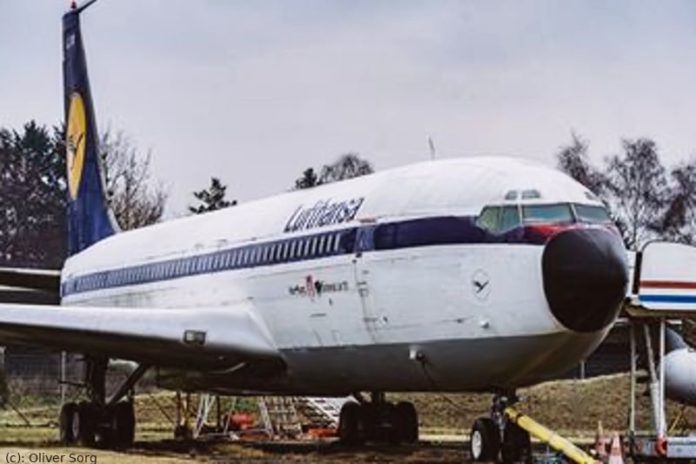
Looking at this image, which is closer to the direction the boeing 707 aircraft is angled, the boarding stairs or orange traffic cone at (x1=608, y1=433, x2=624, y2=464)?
the orange traffic cone

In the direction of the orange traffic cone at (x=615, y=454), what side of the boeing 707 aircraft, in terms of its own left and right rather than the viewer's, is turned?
front

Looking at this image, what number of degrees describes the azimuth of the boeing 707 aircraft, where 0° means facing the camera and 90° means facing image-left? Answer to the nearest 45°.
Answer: approximately 315°
